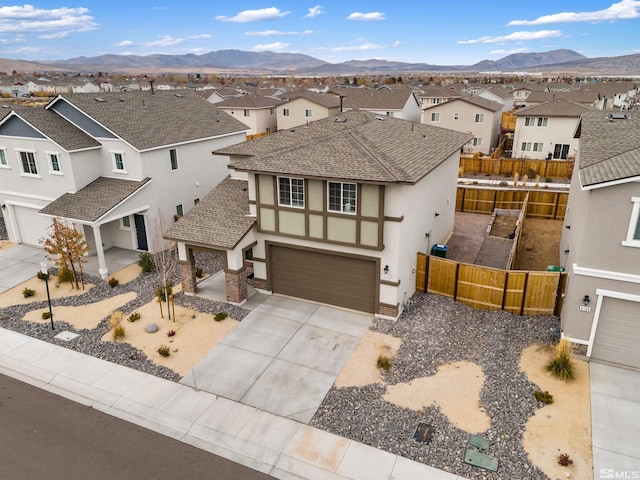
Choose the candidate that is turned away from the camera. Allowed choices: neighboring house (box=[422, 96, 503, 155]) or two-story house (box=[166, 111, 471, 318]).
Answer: the neighboring house

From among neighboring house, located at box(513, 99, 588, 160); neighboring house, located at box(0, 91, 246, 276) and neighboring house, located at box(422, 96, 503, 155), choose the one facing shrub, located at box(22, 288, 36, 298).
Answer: neighboring house, located at box(0, 91, 246, 276)

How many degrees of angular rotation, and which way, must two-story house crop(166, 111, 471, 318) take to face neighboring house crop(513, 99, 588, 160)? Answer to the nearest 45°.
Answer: approximately 180°

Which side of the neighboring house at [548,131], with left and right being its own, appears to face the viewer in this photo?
back

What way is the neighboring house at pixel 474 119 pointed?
away from the camera

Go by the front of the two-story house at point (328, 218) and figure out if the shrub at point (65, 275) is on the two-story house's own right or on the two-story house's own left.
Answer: on the two-story house's own right

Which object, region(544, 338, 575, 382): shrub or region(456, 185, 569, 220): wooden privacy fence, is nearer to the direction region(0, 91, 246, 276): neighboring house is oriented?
the shrub
